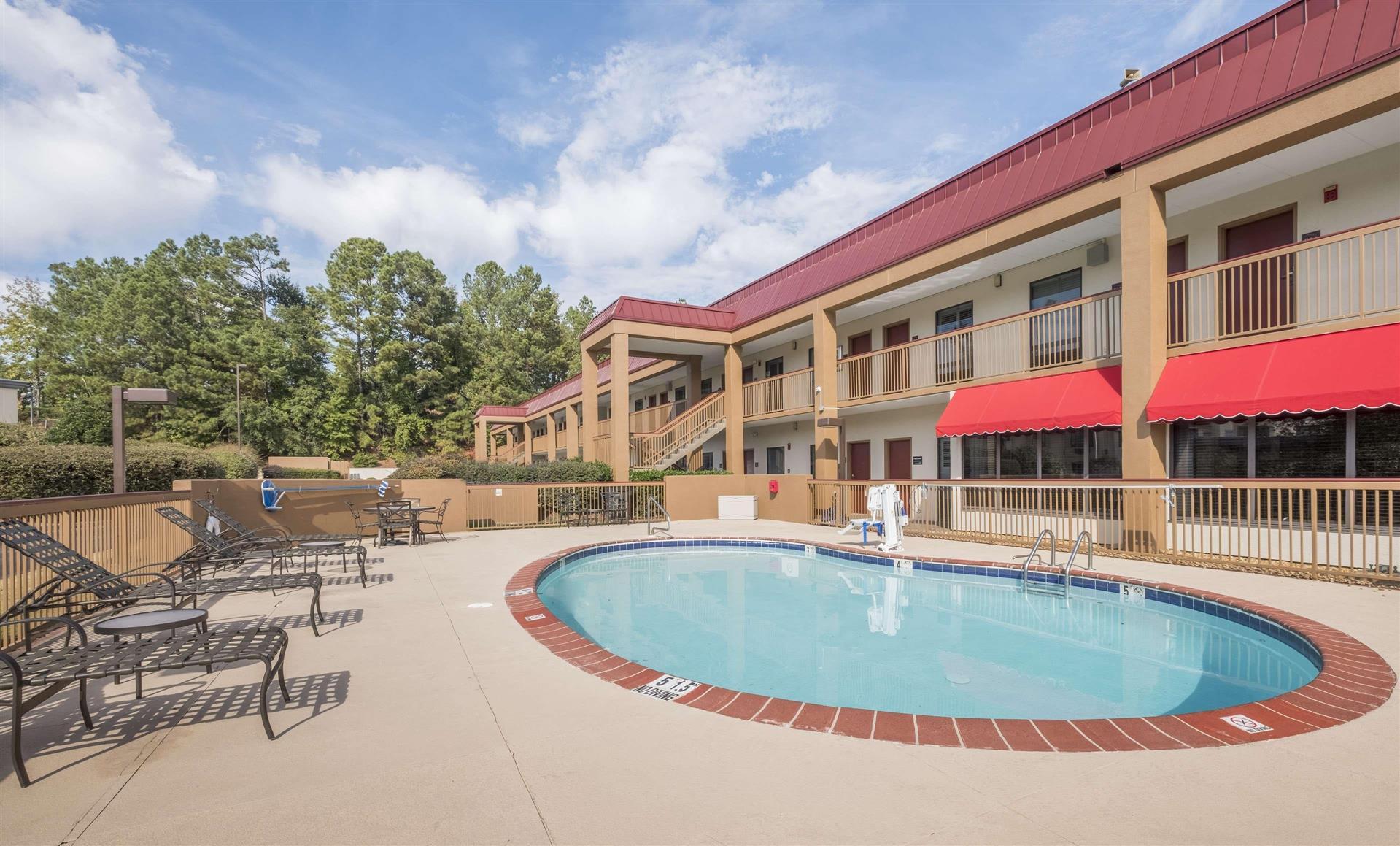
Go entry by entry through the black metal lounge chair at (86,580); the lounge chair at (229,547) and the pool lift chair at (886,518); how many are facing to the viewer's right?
2

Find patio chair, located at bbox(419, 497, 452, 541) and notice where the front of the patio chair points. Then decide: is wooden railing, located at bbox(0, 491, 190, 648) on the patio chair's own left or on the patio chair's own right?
on the patio chair's own left

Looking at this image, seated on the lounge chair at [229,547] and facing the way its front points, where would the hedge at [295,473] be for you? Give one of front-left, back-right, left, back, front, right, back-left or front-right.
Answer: left

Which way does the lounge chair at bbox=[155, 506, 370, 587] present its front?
to the viewer's right

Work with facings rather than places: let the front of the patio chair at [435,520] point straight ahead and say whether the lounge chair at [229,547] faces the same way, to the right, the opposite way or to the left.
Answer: the opposite way

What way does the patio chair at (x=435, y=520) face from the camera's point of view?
to the viewer's left

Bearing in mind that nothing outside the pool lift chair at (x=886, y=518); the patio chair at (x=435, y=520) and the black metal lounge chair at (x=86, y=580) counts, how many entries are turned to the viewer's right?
1

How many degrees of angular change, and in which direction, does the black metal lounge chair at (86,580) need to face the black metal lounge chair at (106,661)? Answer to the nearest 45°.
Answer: approximately 90° to its right

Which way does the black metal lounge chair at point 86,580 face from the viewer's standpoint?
to the viewer's right
